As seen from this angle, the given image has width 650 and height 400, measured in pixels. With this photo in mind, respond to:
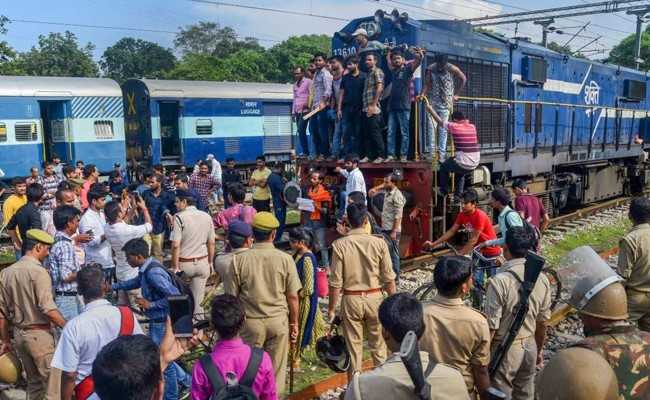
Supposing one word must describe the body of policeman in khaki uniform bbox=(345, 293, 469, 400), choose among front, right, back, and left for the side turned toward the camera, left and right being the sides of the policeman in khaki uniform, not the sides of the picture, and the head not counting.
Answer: back

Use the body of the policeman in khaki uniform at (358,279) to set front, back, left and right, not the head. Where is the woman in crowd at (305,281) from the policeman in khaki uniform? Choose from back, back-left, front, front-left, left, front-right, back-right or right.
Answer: front-left

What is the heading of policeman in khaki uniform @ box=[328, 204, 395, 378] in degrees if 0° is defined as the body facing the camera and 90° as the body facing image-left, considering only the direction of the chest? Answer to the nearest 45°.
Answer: approximately 180°

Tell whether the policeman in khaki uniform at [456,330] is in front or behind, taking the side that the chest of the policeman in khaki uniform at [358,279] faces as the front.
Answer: behind

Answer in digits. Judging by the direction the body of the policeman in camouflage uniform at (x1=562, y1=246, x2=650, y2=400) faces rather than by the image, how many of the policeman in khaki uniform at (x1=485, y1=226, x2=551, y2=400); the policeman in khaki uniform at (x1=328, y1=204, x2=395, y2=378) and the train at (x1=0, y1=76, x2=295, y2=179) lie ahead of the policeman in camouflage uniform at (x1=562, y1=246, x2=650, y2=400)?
3

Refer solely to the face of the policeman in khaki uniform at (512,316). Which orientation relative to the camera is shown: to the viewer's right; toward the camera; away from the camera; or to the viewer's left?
away from the camera

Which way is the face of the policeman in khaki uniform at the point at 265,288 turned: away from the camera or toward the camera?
away from the camera

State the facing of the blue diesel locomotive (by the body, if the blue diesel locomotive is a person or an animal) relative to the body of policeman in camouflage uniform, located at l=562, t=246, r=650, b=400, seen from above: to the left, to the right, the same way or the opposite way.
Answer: to the left

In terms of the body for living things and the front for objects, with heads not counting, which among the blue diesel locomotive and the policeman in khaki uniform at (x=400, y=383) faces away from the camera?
the policeman in khaki uniform
